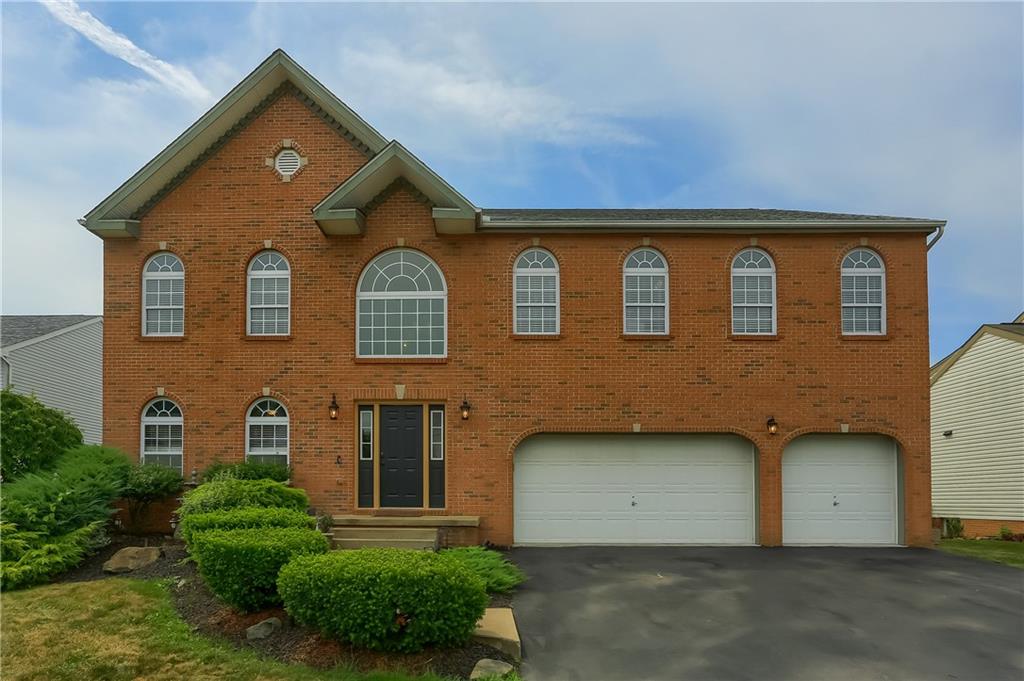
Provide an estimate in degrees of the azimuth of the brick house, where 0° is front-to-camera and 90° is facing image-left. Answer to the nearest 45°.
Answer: approximately 0°

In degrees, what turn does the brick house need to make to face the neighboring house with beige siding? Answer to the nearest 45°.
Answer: approximately 135° to its left

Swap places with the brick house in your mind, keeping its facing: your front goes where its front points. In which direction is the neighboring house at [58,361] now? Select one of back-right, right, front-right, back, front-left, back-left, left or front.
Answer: back-right

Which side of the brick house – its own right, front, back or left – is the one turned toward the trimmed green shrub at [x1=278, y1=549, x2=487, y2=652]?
front

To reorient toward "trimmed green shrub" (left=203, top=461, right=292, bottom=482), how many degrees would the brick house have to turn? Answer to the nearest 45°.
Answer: approximately 90° to its right

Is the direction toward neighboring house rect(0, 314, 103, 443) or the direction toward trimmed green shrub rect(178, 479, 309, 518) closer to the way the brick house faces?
the trimmed green shrub

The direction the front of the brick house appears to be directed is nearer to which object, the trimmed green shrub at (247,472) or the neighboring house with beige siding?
the trimmed green shrub
